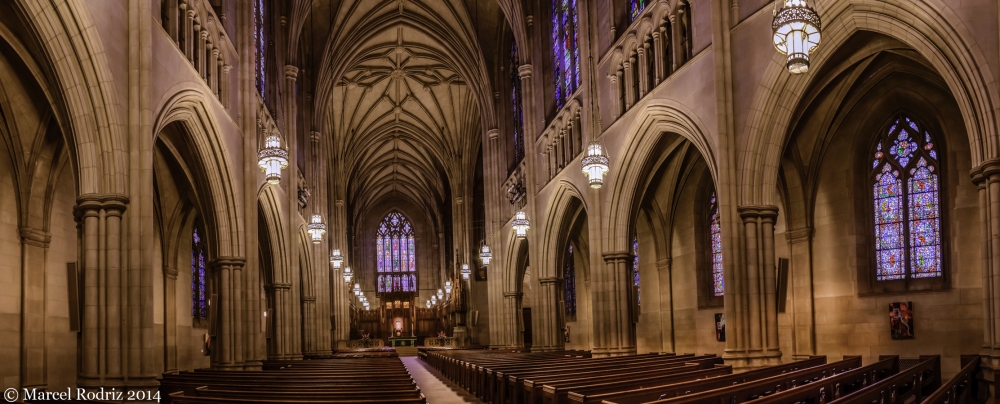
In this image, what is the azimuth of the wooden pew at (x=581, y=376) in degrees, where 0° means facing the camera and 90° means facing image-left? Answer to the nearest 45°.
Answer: approximately 135°

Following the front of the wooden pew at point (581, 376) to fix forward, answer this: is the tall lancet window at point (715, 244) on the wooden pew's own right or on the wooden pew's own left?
on the wooden pew's own right

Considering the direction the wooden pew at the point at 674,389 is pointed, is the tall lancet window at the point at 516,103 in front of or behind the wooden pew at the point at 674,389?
in front

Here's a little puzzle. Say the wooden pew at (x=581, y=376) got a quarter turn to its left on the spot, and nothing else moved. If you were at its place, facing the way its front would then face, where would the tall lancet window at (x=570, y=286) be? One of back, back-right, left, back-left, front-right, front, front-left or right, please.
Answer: back-right

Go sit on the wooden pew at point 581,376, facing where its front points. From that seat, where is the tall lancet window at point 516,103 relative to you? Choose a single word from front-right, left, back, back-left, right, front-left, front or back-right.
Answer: front-right

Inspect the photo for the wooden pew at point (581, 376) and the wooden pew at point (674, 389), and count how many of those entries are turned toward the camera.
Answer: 0

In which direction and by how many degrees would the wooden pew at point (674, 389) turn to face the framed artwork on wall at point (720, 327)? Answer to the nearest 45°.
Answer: approximately 45° to its right

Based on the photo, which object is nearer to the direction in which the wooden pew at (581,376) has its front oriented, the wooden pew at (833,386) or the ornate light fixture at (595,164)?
the ornate light fixture

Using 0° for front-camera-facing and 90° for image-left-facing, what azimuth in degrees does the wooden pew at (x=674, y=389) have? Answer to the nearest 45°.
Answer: approximately 135°

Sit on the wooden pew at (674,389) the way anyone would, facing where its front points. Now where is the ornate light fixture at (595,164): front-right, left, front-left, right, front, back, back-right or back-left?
front-right

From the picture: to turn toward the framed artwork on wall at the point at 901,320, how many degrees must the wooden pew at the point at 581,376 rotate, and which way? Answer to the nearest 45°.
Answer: approximately 90° to its right
